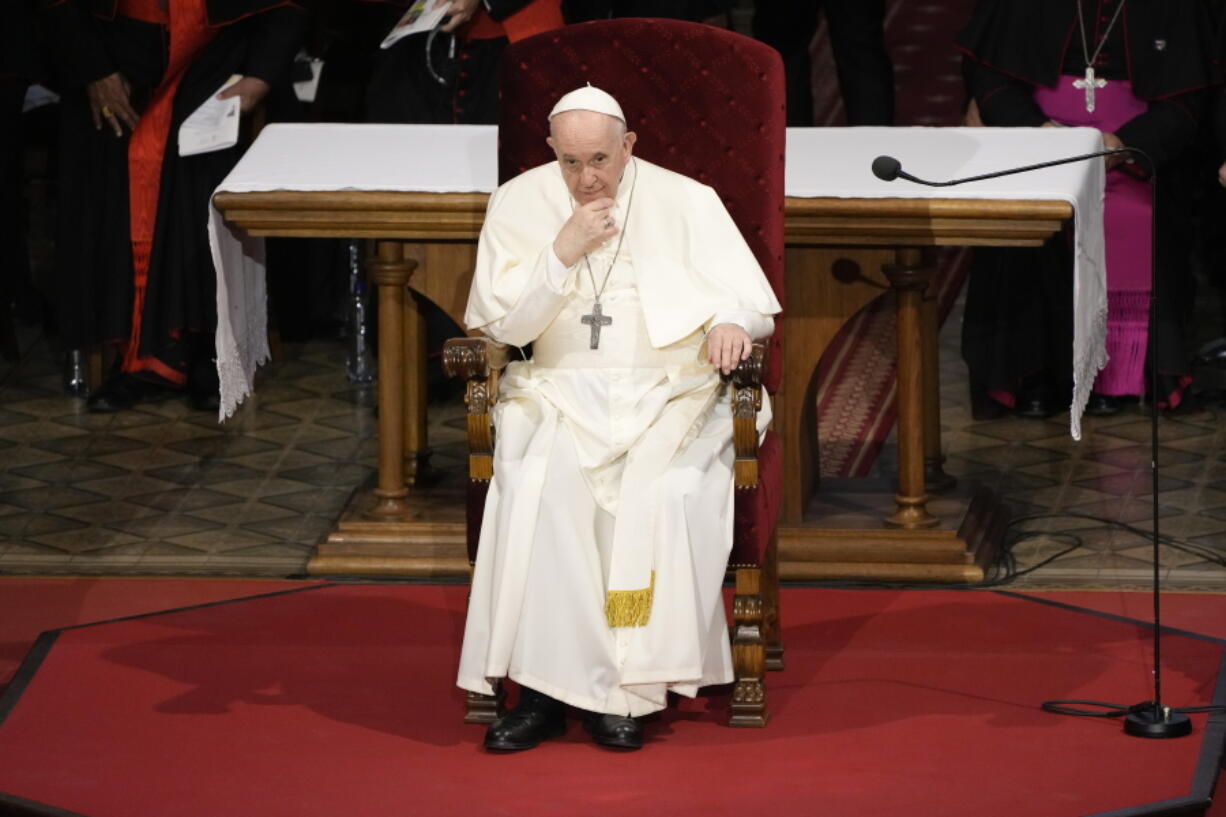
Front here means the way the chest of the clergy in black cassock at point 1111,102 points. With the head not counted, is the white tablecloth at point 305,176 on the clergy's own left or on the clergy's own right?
on the clergy's own right

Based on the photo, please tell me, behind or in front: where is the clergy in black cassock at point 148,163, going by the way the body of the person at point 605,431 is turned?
behind

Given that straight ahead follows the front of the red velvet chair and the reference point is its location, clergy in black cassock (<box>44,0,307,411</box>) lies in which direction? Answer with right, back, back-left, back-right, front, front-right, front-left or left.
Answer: back-right

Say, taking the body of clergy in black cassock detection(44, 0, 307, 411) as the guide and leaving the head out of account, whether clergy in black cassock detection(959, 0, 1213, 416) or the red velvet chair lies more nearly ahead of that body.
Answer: the red velvet chair

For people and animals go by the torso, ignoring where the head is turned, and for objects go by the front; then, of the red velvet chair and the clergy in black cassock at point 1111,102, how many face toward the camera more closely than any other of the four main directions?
2

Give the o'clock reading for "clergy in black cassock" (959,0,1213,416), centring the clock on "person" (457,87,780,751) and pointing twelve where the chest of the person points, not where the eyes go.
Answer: The clergy in black cassock is roughly at 7 o'clock from the person.

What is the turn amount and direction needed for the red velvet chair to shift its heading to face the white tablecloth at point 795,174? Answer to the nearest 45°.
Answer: approximately 135° to its left

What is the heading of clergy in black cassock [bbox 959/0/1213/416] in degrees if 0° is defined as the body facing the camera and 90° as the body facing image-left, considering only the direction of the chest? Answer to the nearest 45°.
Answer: approximately 0°
